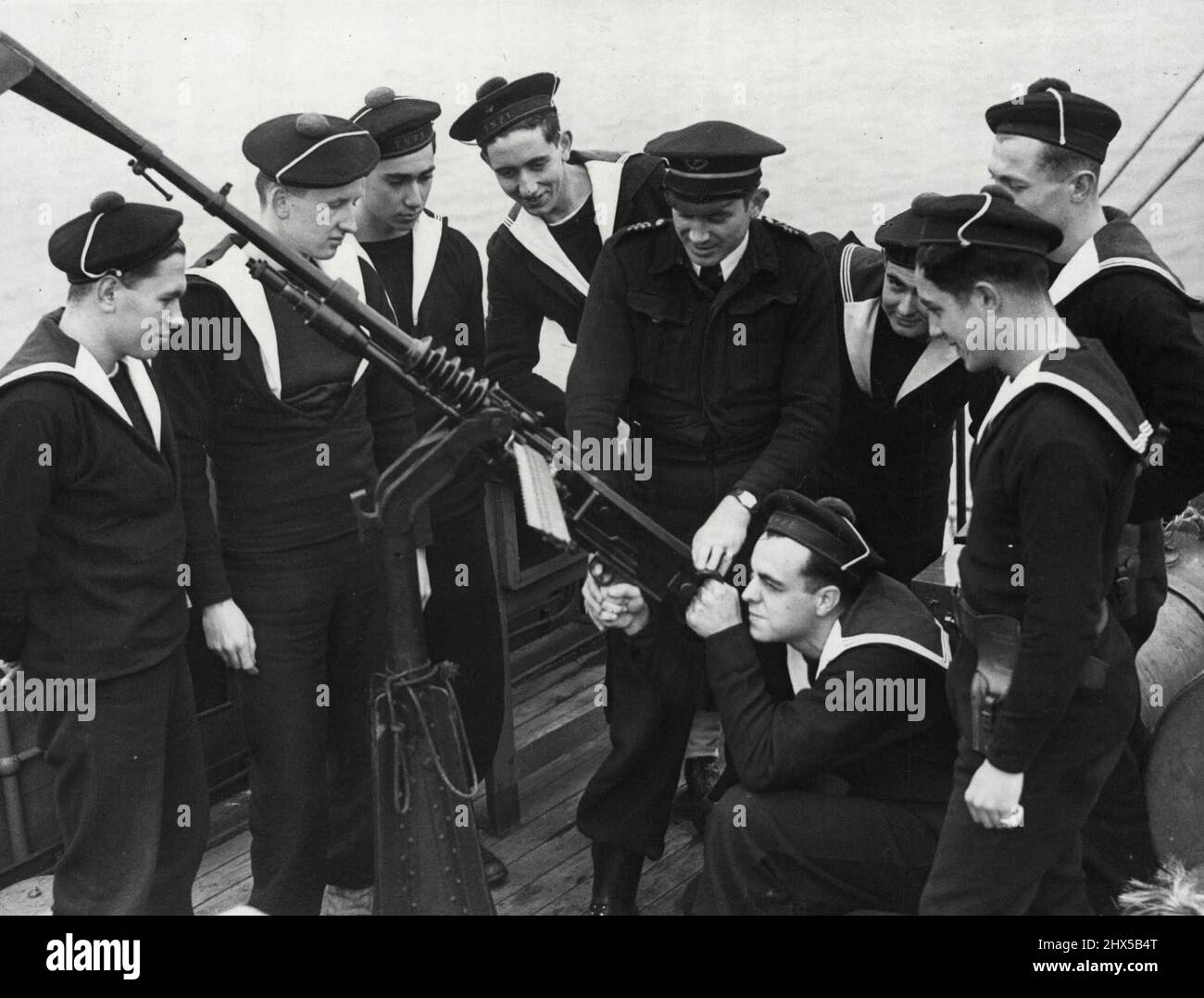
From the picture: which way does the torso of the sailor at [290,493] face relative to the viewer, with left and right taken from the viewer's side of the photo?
facing the viewer and to the right of the viewer

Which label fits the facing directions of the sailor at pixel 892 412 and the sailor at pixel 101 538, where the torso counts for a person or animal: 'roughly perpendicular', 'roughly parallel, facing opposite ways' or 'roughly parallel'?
roughly perpendicular

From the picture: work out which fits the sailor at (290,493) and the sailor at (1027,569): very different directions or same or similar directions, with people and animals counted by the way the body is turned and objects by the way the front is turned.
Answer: very different directions

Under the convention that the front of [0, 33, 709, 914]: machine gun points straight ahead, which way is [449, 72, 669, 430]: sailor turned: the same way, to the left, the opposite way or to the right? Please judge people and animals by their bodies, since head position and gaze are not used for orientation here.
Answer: to the left

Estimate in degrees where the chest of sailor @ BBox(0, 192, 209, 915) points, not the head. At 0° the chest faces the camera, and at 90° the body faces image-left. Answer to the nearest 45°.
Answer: approximately 315°

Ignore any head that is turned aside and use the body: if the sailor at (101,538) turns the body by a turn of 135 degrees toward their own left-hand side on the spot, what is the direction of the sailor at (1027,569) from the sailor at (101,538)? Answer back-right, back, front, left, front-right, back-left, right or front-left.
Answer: back-right

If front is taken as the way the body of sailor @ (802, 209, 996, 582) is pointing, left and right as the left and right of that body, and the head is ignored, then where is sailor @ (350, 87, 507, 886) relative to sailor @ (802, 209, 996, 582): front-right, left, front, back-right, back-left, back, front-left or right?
right

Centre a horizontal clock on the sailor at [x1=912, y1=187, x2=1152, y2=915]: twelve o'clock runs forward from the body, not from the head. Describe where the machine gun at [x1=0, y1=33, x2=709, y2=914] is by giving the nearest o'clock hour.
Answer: The machine gun is roughly at 12 o'clock from the sailor.

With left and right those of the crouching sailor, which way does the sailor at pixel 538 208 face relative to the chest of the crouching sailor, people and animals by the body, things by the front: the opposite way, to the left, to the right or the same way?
to the left

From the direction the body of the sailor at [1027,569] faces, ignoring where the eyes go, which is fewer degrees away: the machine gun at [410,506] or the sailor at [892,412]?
the machine gun

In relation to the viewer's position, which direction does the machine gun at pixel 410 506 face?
facing to the left of the viewer

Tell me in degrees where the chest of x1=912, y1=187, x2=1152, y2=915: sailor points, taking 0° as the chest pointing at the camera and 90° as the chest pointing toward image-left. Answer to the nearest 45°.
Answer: approximately 90°

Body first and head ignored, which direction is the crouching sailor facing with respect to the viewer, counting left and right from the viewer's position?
facing to the left of the viewer

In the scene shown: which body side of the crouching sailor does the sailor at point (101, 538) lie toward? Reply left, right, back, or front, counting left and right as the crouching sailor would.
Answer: front

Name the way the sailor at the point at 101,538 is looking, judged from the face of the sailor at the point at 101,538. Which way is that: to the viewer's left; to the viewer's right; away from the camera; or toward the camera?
to the viewer's right
